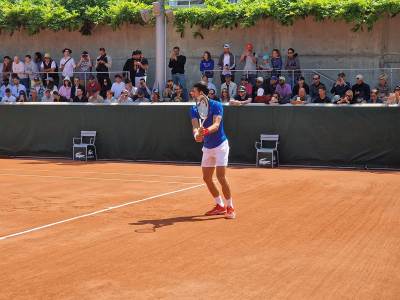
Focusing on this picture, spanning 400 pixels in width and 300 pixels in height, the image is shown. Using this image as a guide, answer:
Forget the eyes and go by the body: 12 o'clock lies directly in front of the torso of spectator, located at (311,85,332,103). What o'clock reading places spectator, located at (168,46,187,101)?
spectator, located at (168,46,187,101) is roughly at 4 o'clock from spectator, located at (311,85,332,103).

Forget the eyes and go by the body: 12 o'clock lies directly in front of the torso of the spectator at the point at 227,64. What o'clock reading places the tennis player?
The tennis player is roughly at 12 o'clock from the spectator.

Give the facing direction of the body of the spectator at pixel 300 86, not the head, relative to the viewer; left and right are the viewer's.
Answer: facing the viewer

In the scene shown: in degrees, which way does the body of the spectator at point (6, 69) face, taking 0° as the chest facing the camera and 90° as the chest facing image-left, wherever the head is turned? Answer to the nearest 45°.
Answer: approximately 0°

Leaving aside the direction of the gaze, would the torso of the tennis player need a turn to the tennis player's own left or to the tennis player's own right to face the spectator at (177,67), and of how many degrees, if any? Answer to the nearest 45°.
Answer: approximately 135° to the tennis player's own right

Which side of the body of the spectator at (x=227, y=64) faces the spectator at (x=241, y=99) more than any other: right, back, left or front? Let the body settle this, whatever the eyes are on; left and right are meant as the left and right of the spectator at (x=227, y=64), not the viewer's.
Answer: front

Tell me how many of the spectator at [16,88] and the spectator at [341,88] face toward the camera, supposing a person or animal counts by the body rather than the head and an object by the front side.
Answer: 2

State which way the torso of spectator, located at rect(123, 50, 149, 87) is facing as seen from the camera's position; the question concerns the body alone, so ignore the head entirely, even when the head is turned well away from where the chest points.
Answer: toward the camera

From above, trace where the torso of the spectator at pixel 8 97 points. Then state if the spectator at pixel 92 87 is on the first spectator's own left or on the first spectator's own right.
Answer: on the first spectator's own left

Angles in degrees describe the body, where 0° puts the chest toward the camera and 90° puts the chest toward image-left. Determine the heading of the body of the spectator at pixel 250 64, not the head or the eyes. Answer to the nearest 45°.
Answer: approximately 0°

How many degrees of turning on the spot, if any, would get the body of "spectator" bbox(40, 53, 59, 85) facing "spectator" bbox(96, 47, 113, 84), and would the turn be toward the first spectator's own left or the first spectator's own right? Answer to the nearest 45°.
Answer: approximately 45° to the first spectator's own left

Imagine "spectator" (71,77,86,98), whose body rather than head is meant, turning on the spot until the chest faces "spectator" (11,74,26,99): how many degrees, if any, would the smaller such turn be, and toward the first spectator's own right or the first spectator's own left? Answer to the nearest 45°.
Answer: approximately 135° to the first spectator's own right

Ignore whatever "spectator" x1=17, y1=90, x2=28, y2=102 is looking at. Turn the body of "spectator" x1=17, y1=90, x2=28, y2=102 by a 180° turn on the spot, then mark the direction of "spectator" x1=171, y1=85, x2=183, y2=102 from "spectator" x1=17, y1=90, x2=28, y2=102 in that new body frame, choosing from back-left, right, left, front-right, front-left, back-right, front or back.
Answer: back-right

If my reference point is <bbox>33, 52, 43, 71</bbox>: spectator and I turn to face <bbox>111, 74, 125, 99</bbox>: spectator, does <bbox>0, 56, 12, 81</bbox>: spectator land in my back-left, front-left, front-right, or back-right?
back-right

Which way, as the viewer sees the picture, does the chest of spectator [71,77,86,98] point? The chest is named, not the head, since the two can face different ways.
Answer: toward the camera

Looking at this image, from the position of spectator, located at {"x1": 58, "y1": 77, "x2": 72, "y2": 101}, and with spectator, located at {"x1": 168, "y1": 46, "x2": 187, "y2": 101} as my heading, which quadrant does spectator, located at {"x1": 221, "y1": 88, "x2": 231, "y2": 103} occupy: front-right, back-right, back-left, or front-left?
front-right
